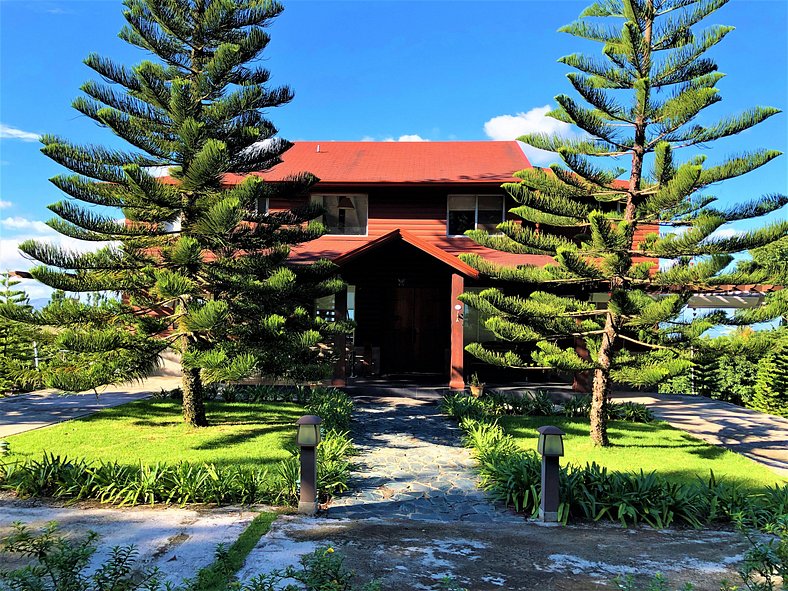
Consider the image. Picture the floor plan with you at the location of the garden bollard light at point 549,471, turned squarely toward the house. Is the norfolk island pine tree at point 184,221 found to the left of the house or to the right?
left

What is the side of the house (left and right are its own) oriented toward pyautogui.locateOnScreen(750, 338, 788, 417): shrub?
left

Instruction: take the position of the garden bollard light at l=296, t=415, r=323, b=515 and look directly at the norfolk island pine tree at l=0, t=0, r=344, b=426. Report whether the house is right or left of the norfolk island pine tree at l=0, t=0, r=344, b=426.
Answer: right

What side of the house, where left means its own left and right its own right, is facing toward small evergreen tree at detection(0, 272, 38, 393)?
right

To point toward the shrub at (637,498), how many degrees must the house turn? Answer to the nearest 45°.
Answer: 0° — it already faces it

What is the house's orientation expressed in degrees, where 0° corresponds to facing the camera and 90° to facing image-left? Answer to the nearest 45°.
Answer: approximately 0°
